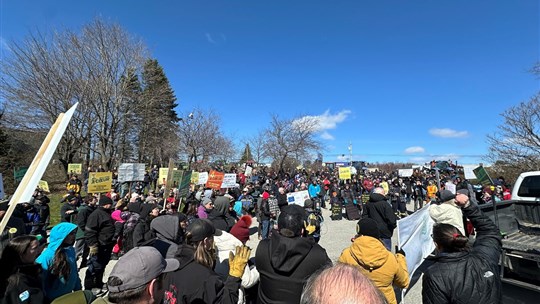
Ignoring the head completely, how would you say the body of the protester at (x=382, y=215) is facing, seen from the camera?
away from the camera

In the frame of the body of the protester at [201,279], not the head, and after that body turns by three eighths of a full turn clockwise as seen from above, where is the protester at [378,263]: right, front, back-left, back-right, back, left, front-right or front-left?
left

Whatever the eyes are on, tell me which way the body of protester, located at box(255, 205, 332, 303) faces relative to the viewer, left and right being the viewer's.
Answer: facing away from the viewer

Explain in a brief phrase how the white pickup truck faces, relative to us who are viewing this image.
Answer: facing away from the viewer and to the right of the viewer

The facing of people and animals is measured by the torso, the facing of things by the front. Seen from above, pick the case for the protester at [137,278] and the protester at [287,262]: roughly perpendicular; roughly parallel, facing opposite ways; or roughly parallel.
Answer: roughly parallel

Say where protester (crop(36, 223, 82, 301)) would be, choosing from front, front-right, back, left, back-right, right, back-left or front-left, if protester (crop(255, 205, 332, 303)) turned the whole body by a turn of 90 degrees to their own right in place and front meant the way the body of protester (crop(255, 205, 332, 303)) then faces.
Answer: back

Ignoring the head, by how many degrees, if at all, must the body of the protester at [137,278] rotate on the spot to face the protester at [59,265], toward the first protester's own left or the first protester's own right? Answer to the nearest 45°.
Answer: approximately 45° to the first protester's own left

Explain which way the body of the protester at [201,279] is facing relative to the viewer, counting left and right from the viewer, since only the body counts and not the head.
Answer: facing away from the viewer and to the right of the viewer

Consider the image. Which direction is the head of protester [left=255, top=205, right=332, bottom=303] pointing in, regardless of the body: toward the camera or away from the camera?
away from the camera

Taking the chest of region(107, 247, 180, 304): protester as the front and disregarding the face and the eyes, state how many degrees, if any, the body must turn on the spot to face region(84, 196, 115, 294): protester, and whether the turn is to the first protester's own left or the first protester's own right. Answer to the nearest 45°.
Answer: approximately 45° to the first protester's own left

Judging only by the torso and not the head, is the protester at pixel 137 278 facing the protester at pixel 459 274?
no

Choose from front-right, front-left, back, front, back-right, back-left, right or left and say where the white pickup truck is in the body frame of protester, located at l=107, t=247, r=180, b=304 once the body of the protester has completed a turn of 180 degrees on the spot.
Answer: back-left

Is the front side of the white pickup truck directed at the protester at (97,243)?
no
